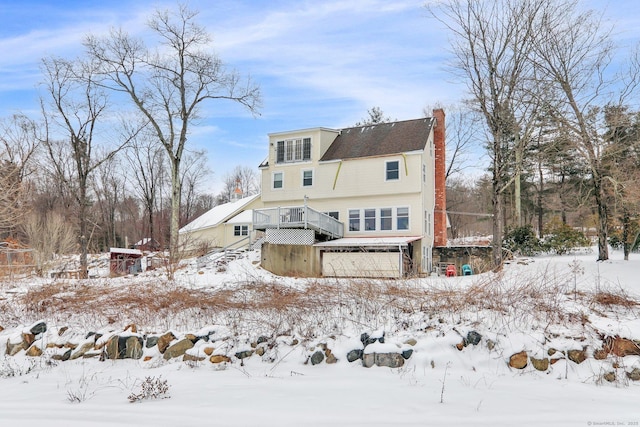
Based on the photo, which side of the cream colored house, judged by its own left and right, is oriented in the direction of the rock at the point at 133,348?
back

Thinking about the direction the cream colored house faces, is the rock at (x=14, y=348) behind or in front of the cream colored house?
behind

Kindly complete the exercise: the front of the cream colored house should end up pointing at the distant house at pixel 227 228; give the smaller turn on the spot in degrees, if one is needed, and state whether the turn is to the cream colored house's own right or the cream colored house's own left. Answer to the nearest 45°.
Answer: approximately 45° to the cream colored house's own left

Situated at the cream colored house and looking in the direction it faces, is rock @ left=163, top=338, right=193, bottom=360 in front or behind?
behind

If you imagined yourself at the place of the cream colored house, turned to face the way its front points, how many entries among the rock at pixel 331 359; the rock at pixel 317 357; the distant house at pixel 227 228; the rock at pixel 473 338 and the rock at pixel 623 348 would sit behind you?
4

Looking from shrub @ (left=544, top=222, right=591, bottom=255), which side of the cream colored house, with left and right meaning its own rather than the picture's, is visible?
right

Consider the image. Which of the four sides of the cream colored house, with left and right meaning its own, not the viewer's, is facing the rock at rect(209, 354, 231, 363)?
back

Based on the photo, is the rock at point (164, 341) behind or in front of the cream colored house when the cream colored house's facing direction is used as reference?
behind

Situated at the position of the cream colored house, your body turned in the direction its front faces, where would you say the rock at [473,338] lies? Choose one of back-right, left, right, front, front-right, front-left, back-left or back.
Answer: back

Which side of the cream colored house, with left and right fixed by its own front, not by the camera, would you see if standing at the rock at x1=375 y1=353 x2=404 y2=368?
back

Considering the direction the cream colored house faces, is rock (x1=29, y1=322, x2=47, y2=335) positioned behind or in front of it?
in front

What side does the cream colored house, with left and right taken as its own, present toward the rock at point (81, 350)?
back
